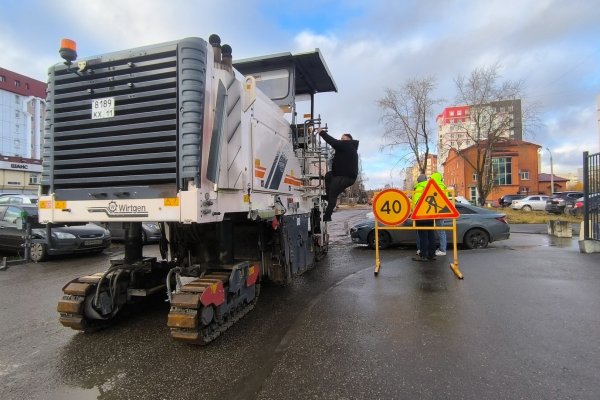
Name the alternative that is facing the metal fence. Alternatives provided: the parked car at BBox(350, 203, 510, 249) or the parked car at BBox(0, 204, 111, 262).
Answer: the parked car at BBox(0, 204, 111, 262)

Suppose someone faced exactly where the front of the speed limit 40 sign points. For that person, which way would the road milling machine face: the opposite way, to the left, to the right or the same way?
the opposite way

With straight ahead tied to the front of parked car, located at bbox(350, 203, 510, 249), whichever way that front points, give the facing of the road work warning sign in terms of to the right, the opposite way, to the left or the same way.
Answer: to the left

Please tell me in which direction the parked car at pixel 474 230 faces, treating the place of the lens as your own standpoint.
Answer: facing to the left of the viewer

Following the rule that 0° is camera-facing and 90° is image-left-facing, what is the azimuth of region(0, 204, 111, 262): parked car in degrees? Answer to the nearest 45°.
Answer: approximately 315°

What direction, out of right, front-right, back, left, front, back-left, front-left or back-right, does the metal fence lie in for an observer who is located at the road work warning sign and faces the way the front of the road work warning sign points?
back-left

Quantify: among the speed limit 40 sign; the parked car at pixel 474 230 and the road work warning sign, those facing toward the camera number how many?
2

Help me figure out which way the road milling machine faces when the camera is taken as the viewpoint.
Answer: facing away from the viewer and to the right of the viewer

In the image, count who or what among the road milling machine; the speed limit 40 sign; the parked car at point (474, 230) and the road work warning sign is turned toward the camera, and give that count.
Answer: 2

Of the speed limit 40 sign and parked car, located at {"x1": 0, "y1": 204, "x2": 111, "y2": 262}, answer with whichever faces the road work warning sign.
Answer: the parked car
